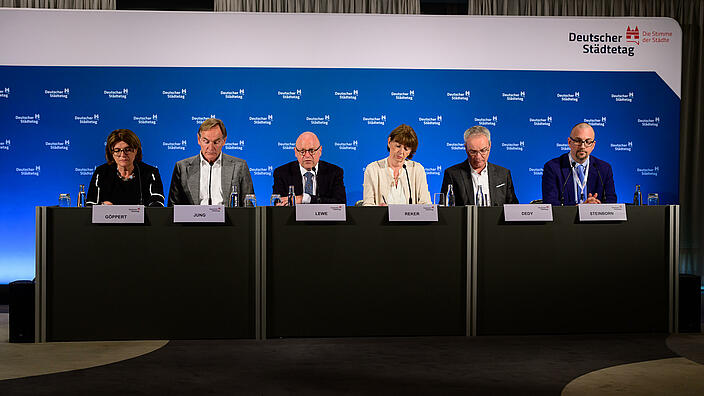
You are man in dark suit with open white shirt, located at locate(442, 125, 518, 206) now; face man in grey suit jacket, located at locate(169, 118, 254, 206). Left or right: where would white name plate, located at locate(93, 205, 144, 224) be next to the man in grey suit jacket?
left

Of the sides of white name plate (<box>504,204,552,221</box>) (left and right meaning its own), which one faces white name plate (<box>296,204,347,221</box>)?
right

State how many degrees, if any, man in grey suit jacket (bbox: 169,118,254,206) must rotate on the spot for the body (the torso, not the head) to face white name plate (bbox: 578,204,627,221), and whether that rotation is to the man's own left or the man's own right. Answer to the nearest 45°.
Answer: approximately 45° to the man's own left

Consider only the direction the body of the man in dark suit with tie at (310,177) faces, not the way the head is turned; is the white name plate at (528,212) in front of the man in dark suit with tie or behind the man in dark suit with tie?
in front

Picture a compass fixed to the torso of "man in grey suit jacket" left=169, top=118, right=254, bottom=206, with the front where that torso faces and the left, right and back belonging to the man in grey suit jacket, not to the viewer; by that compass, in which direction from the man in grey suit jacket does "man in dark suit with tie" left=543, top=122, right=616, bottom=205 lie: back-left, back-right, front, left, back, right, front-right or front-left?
left

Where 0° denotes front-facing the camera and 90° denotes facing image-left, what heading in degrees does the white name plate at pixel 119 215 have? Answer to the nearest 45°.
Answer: approximately 0°

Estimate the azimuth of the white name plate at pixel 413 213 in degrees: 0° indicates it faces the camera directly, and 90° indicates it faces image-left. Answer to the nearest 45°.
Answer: approximately 0°

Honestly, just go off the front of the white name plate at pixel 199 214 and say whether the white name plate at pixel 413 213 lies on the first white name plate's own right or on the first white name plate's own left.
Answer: on the first white name plate's own left
